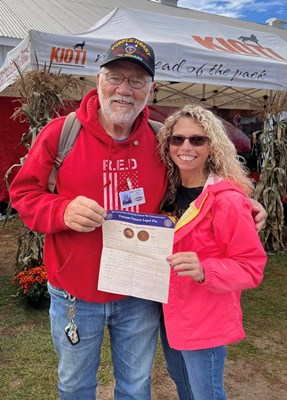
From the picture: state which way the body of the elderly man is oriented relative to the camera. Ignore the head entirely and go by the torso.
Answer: toward the camera

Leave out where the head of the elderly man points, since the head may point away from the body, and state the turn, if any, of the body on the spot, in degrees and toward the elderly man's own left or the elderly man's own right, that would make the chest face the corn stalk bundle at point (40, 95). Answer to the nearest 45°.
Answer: approximately 180°

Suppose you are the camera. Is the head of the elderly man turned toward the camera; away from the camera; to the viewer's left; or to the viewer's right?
toward the camera

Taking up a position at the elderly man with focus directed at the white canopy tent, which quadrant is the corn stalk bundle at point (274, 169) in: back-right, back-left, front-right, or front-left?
front-right

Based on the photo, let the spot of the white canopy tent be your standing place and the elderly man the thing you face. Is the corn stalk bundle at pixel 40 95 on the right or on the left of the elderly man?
right

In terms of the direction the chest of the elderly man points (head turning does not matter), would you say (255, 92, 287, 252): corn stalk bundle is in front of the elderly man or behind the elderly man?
behind

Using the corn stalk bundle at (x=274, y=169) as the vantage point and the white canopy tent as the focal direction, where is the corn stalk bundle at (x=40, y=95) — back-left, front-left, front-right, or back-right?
front-left

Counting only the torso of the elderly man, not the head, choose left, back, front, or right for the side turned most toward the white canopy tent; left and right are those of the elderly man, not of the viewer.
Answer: back
